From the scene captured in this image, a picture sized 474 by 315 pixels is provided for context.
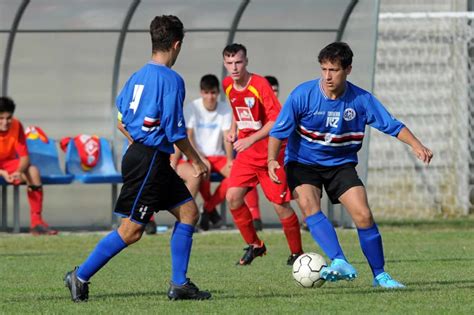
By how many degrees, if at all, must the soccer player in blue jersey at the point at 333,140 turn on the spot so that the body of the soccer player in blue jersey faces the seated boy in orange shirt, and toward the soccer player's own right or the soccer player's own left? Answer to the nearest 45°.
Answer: approximately 135° to the soccer player's own right

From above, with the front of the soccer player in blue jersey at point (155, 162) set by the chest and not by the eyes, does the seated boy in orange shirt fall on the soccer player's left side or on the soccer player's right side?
on the soccer player's left side

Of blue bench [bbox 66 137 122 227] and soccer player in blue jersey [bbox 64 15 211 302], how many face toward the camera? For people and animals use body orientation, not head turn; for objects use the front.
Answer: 1

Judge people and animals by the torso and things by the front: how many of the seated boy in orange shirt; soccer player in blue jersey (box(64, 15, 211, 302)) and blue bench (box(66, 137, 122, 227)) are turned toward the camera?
2

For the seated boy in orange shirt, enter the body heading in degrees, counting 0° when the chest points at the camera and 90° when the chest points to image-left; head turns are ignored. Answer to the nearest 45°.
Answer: approximately 0°

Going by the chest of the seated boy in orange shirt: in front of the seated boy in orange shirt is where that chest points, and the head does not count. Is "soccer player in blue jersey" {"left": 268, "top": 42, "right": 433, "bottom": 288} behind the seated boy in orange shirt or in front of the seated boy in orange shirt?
in front

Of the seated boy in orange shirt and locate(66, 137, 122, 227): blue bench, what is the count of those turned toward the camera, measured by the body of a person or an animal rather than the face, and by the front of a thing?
2

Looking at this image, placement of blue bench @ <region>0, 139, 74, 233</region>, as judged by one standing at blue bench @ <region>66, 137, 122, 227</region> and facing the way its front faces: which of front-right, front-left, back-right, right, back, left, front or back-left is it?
right

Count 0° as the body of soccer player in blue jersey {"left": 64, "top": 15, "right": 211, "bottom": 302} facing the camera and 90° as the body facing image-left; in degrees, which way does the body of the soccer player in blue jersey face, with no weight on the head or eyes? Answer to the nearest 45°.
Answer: approximately 225°

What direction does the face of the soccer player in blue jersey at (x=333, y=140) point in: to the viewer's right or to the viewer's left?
to the viewer's left

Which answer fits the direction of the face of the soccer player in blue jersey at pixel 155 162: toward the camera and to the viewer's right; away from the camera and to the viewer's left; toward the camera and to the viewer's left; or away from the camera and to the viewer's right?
away from the camera and to the viewer's right
